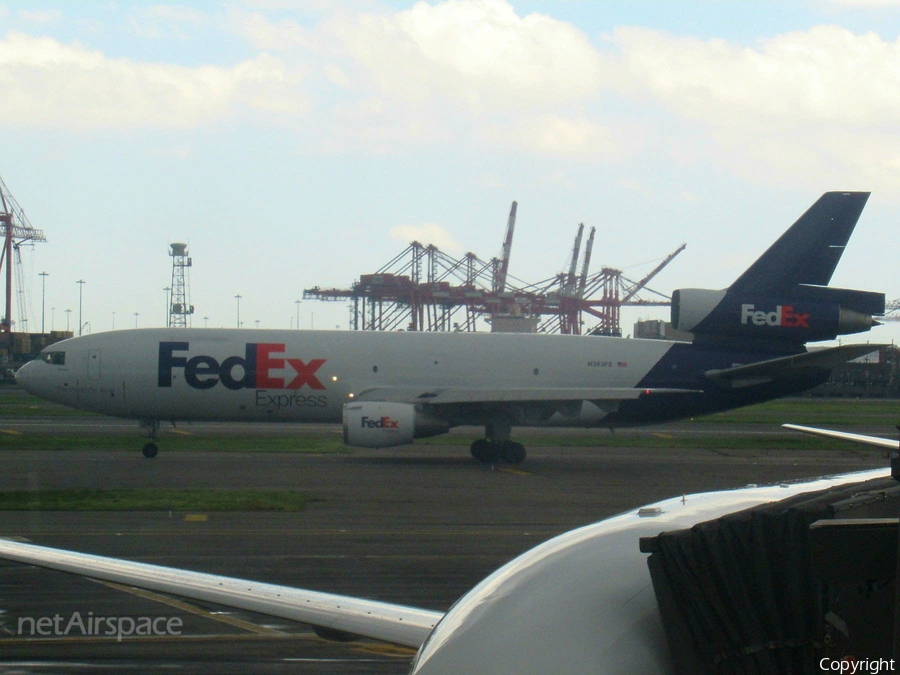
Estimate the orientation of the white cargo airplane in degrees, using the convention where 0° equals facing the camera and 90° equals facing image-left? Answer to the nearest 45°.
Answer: approximately 90°
